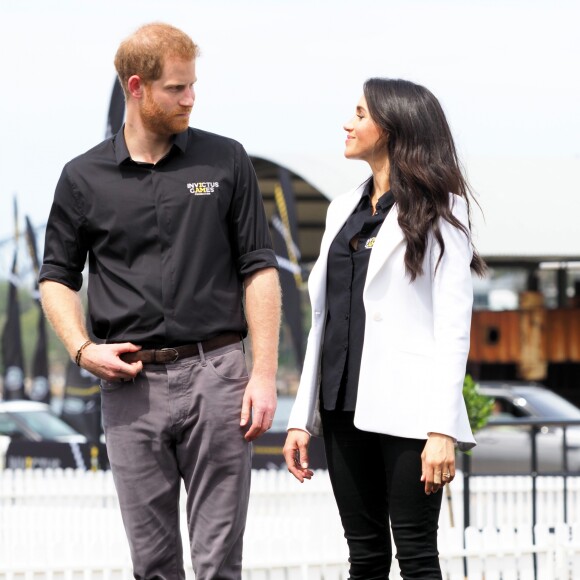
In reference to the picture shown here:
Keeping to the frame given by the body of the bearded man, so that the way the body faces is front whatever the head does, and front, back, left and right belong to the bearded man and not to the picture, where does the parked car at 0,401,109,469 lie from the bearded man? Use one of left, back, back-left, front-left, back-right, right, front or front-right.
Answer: back

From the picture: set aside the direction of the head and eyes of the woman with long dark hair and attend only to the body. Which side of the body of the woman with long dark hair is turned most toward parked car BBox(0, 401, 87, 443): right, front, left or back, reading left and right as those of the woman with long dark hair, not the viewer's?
right

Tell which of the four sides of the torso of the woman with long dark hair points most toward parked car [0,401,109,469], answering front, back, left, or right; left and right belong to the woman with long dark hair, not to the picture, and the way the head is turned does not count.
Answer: right

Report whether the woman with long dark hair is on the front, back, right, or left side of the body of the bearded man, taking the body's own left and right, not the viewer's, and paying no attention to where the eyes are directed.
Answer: left

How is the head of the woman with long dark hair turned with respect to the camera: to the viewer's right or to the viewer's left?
to the viewer's left

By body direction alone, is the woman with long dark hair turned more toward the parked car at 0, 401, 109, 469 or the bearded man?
the bearded man

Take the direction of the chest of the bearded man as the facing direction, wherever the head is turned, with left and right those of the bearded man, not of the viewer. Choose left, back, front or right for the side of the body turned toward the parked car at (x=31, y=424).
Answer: back

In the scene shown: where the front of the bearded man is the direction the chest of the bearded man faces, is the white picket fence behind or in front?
behind

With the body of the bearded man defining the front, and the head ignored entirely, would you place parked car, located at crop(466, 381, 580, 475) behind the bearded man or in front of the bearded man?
behind

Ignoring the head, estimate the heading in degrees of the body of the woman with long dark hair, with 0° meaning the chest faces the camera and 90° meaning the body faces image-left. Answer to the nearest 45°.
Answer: approximately 45°
